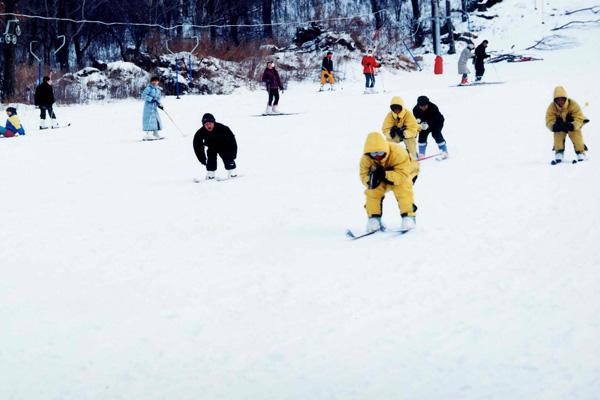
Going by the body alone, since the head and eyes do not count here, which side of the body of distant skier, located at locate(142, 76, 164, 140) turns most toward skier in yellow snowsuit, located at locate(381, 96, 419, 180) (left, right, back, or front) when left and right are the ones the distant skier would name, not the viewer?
front

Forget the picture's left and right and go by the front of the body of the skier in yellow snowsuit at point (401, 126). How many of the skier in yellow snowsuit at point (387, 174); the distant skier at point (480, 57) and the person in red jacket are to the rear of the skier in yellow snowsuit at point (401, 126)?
2

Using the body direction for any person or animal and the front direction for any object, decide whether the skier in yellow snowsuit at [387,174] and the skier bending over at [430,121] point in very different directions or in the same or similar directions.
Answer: same or similar directions

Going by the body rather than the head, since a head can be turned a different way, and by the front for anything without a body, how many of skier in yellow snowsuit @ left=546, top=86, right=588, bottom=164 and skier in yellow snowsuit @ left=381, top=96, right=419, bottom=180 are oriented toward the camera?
2

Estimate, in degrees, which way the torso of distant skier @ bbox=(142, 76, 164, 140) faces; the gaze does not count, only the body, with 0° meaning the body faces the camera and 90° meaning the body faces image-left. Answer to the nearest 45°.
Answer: approximately 315°

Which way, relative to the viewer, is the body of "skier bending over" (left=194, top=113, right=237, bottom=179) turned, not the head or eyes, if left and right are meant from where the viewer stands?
facing the viewer and to the left of the viewer

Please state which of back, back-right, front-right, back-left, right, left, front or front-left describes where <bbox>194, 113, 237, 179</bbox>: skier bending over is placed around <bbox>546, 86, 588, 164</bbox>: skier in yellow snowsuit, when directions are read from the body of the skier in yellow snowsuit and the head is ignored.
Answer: right

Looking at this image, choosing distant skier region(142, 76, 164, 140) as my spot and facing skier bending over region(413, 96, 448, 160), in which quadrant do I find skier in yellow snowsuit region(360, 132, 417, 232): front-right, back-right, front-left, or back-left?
front-right

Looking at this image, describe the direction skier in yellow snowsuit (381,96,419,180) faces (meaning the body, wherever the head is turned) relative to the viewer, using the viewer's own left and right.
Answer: facing the viewer

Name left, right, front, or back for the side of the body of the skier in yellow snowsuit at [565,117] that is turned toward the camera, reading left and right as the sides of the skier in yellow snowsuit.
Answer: front

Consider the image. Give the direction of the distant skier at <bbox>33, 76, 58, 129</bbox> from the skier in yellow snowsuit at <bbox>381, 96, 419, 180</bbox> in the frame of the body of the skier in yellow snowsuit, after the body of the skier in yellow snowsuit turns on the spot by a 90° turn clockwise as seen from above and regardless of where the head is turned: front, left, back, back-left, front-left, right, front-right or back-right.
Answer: front-right

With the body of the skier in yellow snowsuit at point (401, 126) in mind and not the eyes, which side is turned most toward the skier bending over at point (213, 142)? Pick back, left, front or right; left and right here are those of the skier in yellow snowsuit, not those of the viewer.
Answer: right

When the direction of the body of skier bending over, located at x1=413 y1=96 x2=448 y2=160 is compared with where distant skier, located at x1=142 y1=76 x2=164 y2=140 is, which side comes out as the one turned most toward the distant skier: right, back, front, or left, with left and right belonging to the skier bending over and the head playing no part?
right

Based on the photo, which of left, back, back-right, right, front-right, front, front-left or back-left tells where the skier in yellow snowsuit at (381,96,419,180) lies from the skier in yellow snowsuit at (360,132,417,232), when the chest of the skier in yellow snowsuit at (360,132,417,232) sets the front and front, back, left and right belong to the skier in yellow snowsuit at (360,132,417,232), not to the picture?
back-right

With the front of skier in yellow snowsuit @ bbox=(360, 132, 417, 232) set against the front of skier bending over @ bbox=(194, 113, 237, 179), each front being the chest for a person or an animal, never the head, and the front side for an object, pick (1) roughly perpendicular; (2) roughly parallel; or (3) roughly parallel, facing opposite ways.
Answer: roughly parallel
